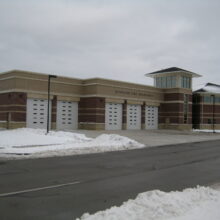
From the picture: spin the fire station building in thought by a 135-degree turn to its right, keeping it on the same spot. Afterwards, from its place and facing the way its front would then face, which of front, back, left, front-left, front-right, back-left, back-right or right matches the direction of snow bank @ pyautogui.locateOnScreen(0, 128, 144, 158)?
left

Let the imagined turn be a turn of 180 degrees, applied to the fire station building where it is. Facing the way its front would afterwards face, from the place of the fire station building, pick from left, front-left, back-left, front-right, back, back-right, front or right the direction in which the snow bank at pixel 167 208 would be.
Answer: back-left
